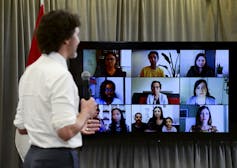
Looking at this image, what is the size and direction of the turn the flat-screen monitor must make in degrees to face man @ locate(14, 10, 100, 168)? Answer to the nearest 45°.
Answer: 0° — it already faces them

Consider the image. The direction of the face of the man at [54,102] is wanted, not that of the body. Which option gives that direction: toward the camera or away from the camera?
away from the camera

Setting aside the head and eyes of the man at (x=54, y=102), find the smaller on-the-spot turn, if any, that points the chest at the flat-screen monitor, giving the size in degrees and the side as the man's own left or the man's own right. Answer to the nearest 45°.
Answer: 0° — they already face it

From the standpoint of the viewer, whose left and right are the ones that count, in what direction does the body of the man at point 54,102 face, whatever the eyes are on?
facing away from the viewer and to the right of the viewer

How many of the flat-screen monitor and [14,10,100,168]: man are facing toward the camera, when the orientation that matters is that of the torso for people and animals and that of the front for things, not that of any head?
1

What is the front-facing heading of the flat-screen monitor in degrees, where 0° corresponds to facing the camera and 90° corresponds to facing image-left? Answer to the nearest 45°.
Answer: approximately 0°
